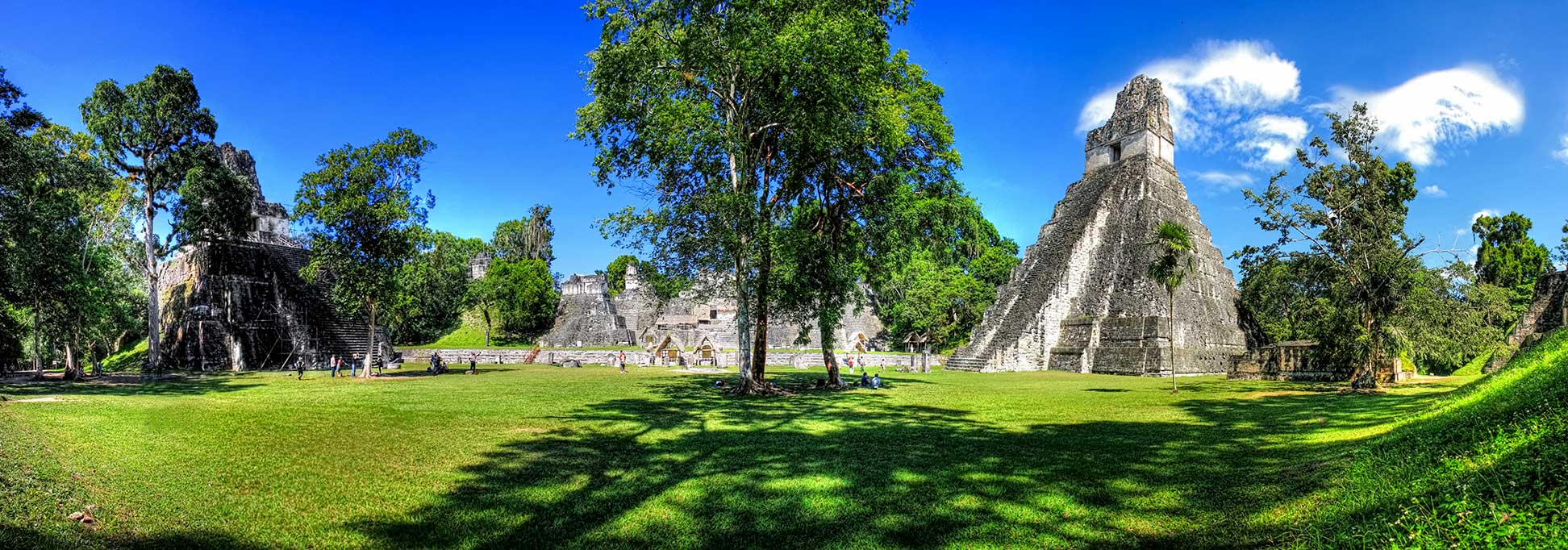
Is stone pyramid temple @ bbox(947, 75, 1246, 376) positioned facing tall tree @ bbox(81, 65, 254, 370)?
yes

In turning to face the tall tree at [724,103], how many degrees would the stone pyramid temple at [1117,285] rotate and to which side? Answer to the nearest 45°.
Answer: approximately 45° to its left

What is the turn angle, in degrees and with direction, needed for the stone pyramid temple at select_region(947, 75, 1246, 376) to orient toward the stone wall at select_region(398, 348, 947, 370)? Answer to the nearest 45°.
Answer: approximately 45° to its right

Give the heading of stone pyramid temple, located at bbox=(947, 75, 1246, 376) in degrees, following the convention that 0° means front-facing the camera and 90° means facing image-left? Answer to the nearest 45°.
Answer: approximately 45°

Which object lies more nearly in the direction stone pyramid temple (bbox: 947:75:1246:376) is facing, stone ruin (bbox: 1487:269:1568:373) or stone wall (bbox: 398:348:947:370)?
the stone wall

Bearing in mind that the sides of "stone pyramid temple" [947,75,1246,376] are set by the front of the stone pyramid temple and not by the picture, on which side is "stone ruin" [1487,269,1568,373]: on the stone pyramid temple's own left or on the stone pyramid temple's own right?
on the stone pyramid temple's own left
